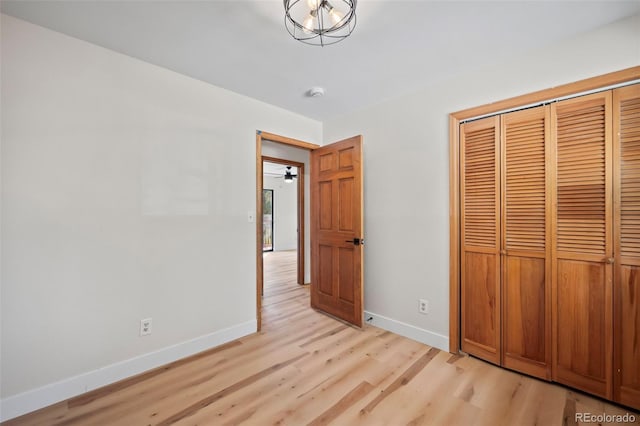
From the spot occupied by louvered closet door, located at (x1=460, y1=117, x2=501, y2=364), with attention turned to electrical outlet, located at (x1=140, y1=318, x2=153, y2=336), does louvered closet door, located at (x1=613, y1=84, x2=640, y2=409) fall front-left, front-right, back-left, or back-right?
back-left

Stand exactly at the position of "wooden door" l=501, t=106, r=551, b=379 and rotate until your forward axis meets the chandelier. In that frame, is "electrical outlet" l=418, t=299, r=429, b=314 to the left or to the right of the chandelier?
right

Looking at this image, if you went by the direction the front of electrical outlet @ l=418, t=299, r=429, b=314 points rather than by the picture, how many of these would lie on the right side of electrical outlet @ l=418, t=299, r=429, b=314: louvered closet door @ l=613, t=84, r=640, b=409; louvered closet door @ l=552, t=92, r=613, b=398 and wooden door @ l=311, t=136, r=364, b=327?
1

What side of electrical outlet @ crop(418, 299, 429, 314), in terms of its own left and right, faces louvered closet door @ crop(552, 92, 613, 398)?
left

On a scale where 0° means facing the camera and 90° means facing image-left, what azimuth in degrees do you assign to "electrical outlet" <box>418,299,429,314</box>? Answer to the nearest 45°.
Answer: approximately 0°

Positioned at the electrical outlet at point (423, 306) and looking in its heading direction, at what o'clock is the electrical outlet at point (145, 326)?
the electrical outlet at point (145, 326) is roughly at 2 o'clock from the electrical outlet at point (423, 306).
